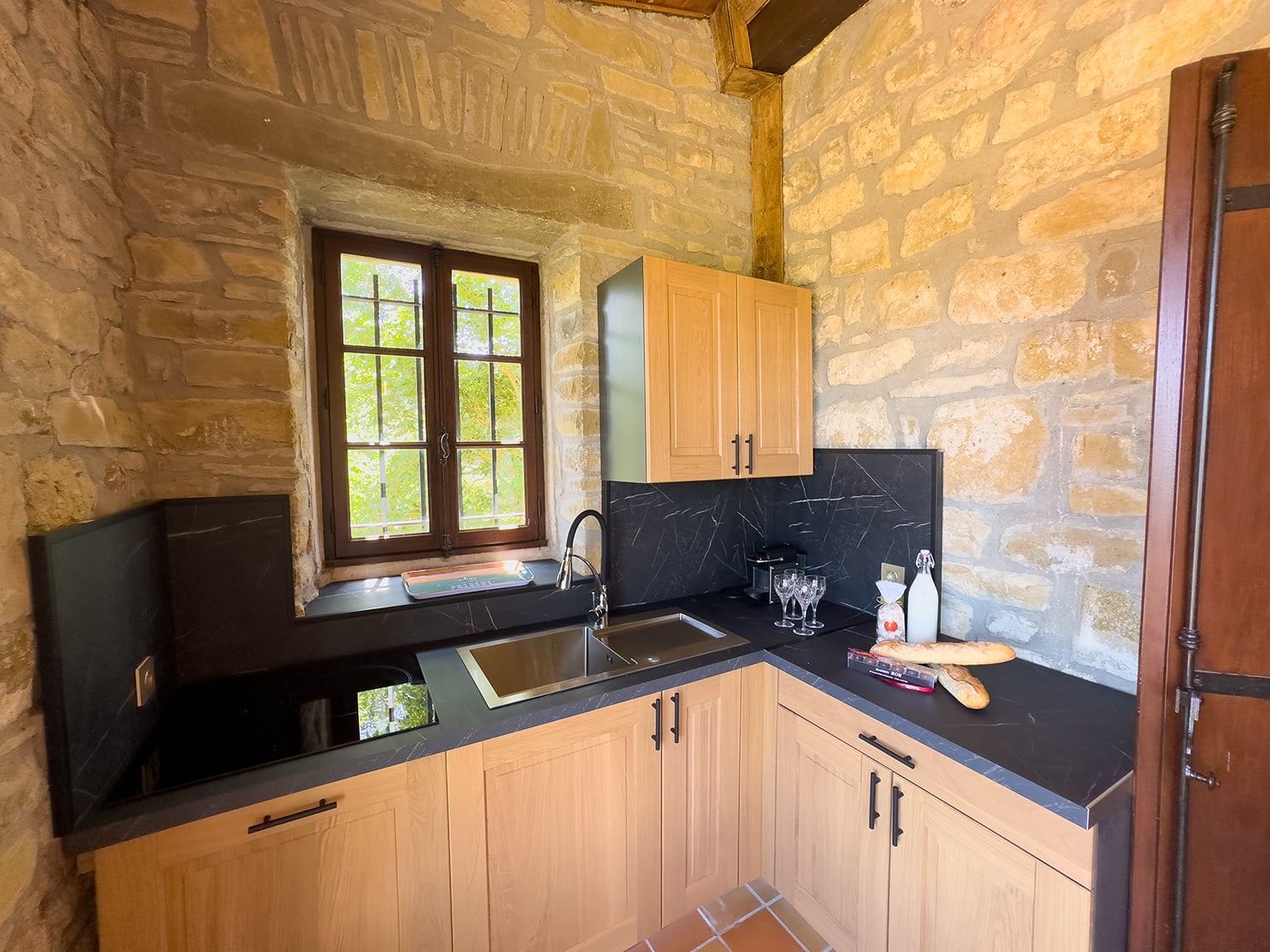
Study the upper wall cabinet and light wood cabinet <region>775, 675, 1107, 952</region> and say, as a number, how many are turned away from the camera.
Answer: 0

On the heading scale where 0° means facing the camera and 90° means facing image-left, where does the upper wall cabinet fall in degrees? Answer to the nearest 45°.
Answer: approximately 315°

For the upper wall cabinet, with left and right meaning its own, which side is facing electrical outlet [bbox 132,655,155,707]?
right

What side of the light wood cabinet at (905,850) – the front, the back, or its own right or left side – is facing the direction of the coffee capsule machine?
right

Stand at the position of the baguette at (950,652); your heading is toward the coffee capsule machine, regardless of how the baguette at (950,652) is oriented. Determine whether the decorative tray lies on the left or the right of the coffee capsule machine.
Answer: left

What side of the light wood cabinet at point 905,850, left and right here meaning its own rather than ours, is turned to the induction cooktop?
front

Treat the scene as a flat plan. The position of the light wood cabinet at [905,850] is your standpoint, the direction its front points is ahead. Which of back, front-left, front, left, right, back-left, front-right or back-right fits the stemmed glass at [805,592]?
right

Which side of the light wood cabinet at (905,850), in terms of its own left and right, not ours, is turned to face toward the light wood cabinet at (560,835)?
front

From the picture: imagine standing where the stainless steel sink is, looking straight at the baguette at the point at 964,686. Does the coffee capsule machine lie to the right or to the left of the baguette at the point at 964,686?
left

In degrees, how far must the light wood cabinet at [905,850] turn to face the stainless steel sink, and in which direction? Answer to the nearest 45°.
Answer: approximately 45° to its right

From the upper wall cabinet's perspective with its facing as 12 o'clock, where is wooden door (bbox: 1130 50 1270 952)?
The wooden door is roughly at 12 o'clock from the upper wall cabinet.

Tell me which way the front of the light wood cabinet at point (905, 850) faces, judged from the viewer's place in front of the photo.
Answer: facing the viewer and to the left of the viewer

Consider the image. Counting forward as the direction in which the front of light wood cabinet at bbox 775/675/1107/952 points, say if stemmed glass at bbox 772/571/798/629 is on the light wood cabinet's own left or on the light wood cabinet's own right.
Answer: on the light wood cabinet's own right
